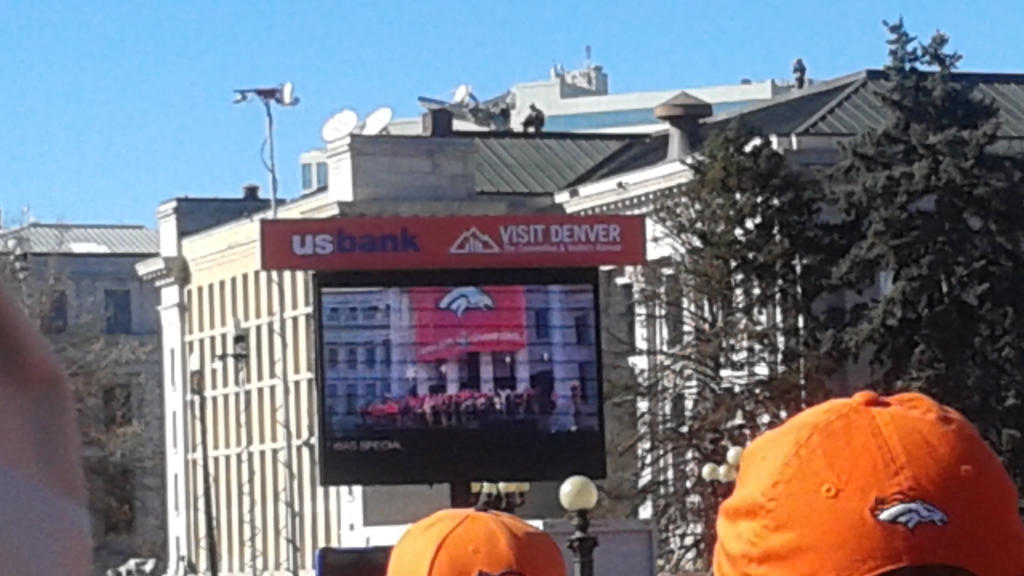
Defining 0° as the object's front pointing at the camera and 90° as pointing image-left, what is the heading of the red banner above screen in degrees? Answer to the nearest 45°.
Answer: approximately 0°

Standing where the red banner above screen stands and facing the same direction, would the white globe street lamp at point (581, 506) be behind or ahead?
ahead
